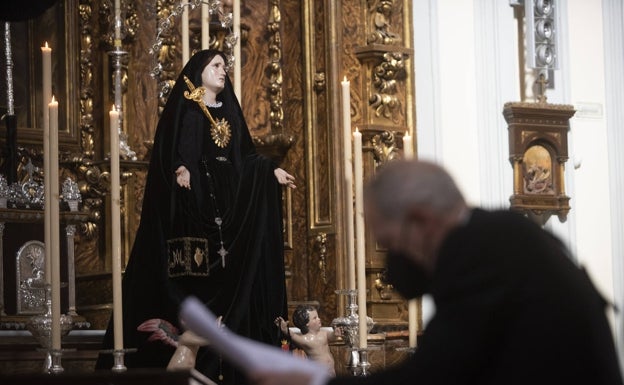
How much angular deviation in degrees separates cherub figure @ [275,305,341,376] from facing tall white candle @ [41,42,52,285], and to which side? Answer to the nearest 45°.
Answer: approximately 90° to its right

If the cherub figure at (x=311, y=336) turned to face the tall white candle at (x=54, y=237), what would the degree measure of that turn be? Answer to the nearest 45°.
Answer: approximately 90° to its right

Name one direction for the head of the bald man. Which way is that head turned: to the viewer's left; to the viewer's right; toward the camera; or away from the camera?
to the viewer's left

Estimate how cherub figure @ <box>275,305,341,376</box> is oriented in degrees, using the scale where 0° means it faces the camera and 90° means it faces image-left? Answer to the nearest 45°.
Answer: approximately 315°

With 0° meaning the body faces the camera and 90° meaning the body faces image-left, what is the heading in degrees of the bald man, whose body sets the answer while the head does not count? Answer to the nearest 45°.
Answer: approximately 90°
